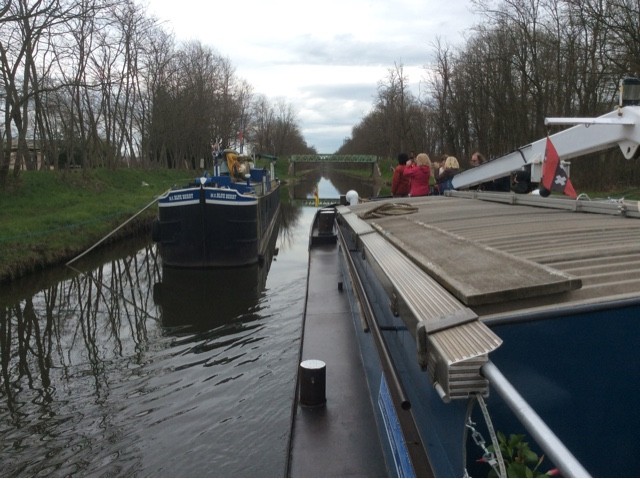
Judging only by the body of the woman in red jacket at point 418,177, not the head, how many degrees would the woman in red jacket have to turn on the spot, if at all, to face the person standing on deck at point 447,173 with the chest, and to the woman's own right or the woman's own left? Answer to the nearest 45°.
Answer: approximately 45° to the woman's own right

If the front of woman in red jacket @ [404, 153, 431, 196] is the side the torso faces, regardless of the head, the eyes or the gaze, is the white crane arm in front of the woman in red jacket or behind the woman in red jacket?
behind

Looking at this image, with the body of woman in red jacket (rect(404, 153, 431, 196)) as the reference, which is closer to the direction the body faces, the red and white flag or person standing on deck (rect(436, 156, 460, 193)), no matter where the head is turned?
the person standing on deck

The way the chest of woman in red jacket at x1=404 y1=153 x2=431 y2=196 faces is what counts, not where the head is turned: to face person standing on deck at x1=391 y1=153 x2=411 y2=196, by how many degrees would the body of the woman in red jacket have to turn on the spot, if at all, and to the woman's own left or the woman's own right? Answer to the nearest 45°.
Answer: approximately 45° to the woman's own left

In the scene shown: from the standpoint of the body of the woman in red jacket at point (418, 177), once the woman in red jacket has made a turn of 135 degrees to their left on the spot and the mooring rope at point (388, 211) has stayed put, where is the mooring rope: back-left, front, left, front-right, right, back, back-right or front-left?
front-left

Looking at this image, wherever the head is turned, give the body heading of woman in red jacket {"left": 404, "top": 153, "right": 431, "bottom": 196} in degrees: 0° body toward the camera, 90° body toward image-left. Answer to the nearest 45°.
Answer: approximately 180°
